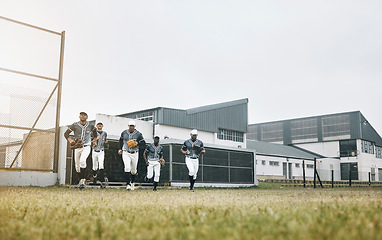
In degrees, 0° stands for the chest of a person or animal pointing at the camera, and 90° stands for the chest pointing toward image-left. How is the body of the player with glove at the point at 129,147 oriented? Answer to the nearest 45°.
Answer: approximately 0°

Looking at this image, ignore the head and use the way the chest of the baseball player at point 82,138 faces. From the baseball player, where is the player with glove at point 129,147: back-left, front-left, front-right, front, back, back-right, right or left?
left

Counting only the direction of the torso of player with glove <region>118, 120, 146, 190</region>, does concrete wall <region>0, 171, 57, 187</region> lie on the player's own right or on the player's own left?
on the player's own right

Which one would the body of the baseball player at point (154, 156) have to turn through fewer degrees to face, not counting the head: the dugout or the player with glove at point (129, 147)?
the player with glove

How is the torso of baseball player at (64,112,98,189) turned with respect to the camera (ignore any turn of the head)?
toward the camera

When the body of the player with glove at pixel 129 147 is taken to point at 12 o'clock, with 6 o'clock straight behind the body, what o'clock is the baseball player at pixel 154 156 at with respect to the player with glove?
The baseball player is roughly at 8 o'clock from the player with glove.

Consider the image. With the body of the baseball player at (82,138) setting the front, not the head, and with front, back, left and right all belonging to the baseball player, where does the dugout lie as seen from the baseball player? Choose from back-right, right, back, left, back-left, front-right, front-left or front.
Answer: back-left

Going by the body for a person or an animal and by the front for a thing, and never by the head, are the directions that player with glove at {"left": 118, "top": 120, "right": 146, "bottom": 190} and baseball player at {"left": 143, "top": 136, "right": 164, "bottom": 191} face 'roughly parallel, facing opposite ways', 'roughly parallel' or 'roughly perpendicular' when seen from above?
roughly parallel

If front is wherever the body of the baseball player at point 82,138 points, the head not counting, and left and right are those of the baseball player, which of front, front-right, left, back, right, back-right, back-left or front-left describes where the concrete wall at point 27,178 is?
back-right

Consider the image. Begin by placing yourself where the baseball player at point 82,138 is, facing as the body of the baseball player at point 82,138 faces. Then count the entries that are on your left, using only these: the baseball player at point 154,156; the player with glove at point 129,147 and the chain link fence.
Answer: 2

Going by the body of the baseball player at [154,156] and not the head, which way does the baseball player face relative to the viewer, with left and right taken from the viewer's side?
facing the viewer

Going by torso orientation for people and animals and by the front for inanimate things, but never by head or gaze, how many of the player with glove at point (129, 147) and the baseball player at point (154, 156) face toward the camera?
2

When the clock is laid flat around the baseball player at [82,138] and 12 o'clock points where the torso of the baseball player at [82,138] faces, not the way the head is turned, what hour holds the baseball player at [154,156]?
the baseball player at [154,156] is roughly at 9 o'clock from the baseball player at [82,138].

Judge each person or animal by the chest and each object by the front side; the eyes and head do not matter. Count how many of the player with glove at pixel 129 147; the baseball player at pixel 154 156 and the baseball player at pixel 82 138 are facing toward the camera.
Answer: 3
